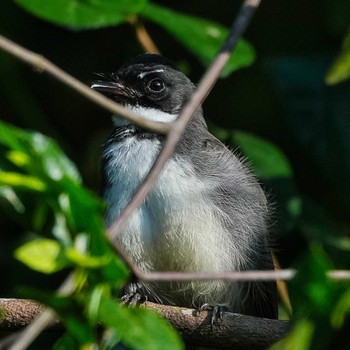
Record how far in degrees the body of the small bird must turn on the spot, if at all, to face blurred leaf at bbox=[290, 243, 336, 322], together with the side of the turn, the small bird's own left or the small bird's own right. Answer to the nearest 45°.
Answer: approximately 45° to the small bird's own left

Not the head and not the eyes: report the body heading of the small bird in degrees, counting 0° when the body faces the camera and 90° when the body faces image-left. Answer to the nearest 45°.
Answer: approximately 45°

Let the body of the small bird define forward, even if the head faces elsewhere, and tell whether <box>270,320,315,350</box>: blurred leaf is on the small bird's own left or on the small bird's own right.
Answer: on the small bird's own left
